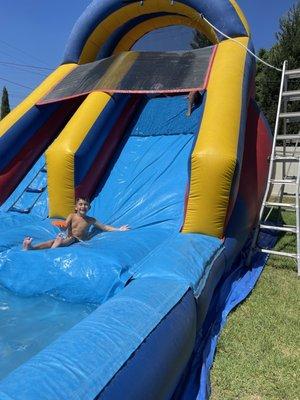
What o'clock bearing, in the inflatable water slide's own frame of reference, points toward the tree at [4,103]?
The tree is roughly at 4 o'clock from the inflatable water slide.

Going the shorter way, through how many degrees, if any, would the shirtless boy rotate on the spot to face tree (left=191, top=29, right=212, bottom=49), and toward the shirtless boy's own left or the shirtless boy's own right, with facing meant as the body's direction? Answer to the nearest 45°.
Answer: approximately 180°

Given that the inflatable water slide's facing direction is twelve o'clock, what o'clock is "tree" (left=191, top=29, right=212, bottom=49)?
The tree is roughly at 5 o'clock from the inflatable water slide.

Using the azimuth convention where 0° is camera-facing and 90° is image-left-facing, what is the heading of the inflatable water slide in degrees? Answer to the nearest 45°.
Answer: approximately 45°

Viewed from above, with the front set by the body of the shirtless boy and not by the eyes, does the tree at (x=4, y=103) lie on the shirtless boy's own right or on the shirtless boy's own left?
on the shirtless boy's own right

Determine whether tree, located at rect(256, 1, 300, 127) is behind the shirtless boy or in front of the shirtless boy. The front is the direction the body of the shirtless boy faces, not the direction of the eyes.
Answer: behind

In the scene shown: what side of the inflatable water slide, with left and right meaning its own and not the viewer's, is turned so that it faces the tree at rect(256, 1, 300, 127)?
back

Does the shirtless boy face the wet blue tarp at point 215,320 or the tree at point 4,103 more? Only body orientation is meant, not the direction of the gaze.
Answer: the wet blue tarp
